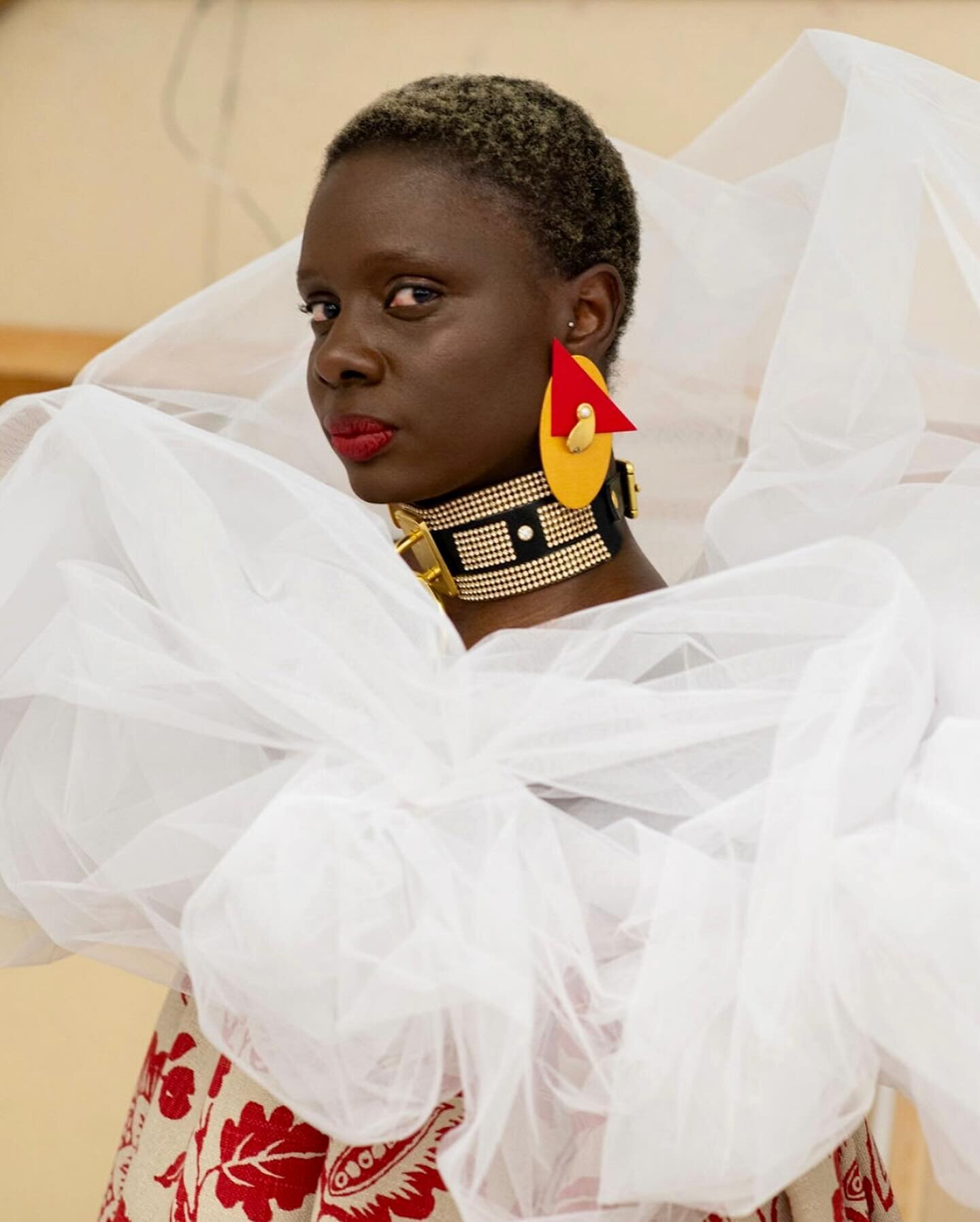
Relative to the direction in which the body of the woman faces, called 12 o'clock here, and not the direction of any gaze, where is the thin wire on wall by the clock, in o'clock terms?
The thin wire on wall is roughly at 4 o'clock from the woman.

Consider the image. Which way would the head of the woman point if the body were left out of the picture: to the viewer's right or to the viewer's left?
to the viewer's left

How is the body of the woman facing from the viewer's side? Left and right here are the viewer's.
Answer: facing the viewer and to the left of the viewer
